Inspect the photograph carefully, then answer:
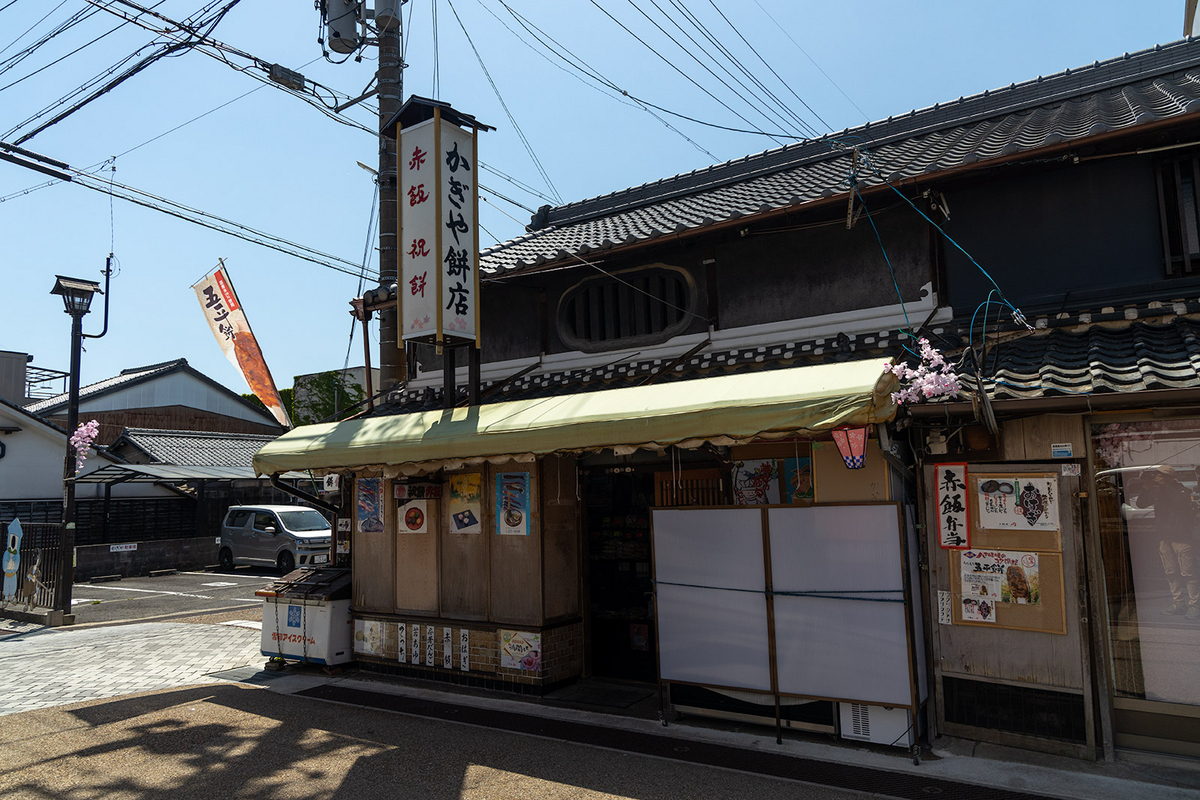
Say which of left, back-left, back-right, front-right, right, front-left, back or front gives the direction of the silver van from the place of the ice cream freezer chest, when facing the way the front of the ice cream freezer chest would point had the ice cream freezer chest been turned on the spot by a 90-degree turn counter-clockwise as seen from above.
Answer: back-left

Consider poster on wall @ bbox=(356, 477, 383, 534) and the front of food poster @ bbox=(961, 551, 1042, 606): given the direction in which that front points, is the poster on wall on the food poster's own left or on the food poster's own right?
on the food poster's own right

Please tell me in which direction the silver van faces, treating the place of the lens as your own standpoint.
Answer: facing the viewer and to the right of the viewer

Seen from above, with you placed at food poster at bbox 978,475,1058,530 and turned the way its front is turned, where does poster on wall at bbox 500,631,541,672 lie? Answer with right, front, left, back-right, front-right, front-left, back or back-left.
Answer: right

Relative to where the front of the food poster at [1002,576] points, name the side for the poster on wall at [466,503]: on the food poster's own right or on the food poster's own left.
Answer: on the food poster's own right

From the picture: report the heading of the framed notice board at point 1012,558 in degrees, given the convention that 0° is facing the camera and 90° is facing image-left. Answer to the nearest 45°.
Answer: approximately 0°

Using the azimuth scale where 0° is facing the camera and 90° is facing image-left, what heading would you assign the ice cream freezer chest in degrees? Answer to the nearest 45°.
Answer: approximately 45°

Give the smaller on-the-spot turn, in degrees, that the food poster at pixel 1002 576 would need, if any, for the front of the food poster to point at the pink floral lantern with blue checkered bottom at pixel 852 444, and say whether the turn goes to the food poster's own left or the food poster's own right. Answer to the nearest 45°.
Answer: approximately 45° to the food poster's own right

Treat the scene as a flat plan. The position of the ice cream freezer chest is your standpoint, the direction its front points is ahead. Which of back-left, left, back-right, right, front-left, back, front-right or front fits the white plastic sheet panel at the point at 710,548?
left
